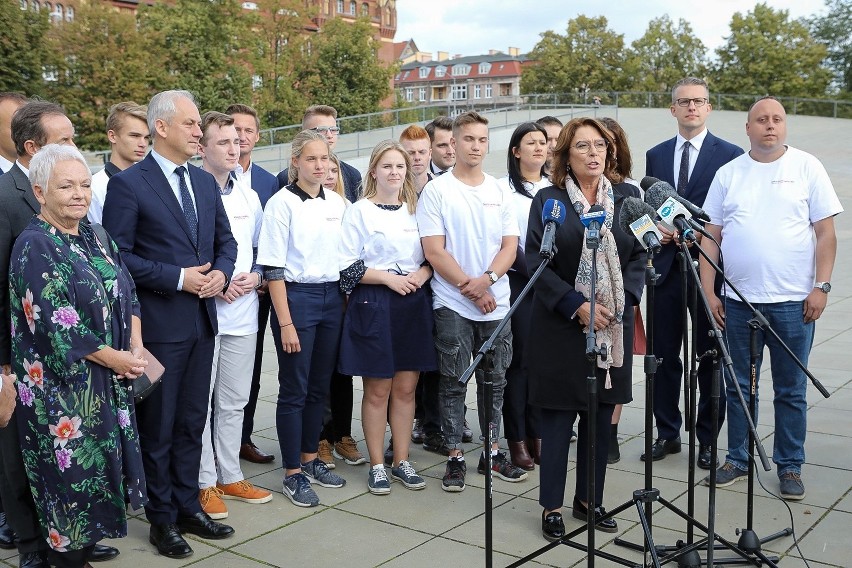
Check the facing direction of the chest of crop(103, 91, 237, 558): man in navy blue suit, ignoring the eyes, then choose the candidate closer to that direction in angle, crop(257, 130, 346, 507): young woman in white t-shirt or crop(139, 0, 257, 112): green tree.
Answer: the young woman in white t-shirt

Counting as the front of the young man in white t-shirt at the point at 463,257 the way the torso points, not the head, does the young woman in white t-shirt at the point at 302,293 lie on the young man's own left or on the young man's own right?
on the young man's own right

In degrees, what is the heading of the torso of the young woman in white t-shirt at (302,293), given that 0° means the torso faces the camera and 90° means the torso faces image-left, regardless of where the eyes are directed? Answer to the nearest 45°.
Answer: approximately 315°

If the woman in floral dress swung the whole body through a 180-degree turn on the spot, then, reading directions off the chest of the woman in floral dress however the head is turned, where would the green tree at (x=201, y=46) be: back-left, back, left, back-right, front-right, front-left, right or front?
front-right

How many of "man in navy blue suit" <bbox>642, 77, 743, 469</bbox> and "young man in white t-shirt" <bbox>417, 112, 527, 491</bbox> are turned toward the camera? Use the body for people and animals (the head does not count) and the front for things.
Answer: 2

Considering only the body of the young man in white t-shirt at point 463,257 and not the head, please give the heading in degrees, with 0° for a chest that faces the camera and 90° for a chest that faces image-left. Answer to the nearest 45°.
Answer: approximately 0°

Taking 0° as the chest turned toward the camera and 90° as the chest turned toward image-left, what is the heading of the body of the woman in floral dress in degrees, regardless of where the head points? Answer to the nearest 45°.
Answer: approximately 315°

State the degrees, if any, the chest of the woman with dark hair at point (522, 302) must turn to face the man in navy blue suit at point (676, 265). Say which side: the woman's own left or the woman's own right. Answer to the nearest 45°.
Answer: approximately 45° to the woman's own left

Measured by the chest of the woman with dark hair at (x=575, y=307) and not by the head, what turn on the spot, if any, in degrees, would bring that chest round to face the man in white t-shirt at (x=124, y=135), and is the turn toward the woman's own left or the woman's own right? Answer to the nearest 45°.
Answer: approximately 135° to the woman's own right

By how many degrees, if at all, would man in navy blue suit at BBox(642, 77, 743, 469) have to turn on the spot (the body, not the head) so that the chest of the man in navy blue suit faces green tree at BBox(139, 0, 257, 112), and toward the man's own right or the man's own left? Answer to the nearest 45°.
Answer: approximately 135° to the man's own right

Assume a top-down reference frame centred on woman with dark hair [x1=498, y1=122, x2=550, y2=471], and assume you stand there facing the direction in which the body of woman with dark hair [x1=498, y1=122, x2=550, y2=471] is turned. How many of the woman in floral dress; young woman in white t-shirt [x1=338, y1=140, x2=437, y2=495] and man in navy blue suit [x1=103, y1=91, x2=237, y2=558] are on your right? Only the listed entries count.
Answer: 3
